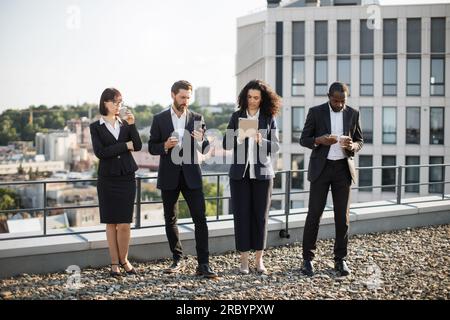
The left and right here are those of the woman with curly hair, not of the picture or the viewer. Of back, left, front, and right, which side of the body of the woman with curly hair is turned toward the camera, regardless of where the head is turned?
front

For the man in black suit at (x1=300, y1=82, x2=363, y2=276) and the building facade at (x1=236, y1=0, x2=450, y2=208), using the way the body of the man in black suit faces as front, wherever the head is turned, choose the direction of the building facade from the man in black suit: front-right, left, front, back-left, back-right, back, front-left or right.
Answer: back

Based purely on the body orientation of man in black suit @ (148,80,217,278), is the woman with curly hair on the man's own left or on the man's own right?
on the man's own left

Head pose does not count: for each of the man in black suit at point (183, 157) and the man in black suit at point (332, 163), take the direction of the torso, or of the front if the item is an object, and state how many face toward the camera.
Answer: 2

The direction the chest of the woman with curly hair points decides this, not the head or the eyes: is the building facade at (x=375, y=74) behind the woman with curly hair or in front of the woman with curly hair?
behind

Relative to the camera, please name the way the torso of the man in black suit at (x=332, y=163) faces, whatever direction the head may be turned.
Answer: toward the camera

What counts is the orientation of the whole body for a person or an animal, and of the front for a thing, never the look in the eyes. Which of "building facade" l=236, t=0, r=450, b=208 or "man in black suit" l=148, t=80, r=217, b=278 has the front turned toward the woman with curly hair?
the building facade

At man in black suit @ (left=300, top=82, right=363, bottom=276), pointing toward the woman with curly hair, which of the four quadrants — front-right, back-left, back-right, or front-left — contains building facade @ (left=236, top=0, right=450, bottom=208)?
back-right

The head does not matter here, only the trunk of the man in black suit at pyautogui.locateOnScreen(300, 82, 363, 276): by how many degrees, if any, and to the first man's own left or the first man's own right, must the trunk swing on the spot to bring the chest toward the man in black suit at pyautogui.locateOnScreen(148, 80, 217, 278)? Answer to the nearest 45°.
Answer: approximately 90° to the first man's own right

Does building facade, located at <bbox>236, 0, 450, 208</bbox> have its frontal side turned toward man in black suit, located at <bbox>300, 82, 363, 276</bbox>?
yes
